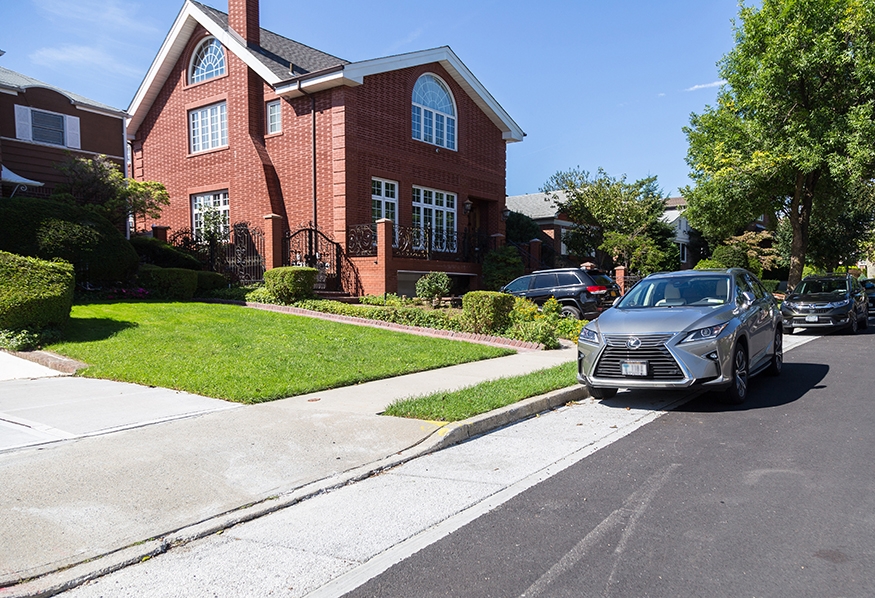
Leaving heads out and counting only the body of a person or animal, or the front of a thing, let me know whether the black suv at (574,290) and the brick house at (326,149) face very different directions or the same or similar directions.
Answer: very different directions

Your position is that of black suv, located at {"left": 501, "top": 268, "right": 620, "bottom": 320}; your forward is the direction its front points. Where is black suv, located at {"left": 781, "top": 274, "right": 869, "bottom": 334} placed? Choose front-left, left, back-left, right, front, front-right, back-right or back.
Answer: back-right

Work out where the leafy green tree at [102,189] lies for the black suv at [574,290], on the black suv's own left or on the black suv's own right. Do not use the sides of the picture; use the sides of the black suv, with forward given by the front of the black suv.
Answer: on the black suv's own left

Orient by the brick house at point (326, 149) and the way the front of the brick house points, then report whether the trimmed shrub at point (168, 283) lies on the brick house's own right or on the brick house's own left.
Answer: on the brick house's own right

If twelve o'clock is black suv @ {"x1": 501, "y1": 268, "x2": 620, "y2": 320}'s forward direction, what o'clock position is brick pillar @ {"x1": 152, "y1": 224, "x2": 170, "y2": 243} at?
The brick pillar is roughly at 11 o'clock from the black suv.

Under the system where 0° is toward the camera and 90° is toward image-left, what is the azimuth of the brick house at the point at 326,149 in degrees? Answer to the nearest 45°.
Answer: approximately 315°

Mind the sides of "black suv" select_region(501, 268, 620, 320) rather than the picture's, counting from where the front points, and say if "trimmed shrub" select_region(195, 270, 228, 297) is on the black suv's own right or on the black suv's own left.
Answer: on the black suv's own left

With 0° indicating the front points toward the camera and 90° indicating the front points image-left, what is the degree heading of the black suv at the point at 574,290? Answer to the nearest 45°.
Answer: approximately 135°

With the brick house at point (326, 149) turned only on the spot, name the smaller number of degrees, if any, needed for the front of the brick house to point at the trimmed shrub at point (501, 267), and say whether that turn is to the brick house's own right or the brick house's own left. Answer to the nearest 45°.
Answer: approximately 45° to the brick house's own left

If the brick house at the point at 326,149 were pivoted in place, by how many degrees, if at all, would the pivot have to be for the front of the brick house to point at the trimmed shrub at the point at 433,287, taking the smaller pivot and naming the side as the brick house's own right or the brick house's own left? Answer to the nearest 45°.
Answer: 0° — it already faces it
